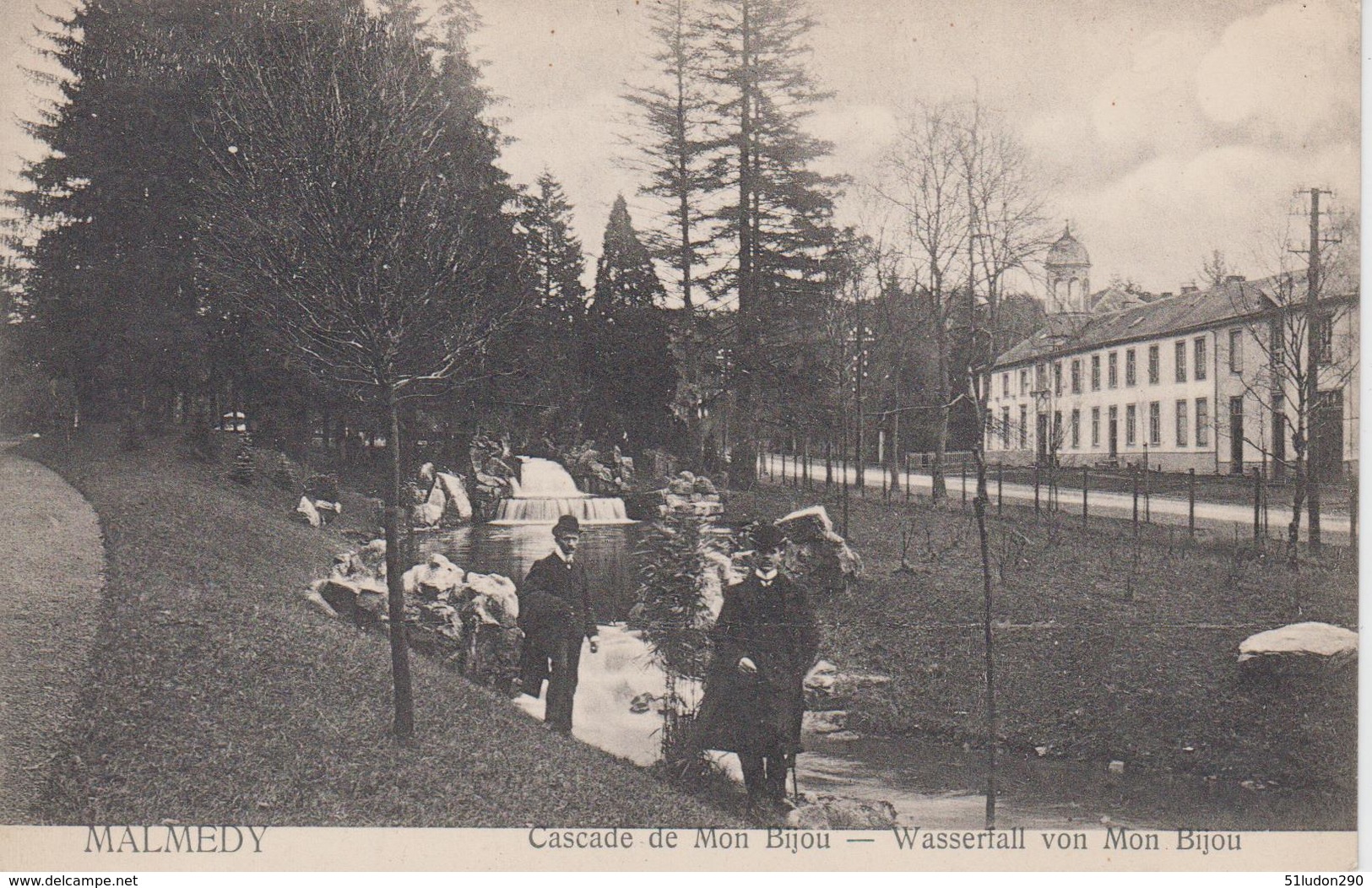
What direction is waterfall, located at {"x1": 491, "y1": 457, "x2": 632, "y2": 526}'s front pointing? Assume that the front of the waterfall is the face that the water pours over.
toward the camera

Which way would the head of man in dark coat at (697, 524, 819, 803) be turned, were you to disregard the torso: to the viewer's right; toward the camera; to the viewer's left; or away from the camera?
toward the camera

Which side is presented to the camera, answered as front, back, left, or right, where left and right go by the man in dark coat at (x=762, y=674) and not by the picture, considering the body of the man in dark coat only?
front

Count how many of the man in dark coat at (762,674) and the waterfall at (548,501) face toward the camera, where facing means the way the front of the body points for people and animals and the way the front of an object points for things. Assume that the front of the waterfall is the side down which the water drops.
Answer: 2

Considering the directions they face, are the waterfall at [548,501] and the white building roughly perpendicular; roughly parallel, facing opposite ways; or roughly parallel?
roughly perpendicular

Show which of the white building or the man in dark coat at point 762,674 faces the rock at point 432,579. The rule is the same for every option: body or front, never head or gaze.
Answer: the white building

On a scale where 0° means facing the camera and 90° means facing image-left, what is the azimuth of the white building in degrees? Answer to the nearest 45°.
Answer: approximately 45°

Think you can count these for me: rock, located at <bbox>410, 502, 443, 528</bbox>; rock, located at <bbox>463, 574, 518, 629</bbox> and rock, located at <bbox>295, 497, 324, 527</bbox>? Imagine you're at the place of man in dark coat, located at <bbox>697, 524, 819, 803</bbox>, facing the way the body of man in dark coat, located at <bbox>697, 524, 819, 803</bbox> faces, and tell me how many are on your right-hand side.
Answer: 3

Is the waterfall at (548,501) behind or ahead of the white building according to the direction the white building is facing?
ahead
